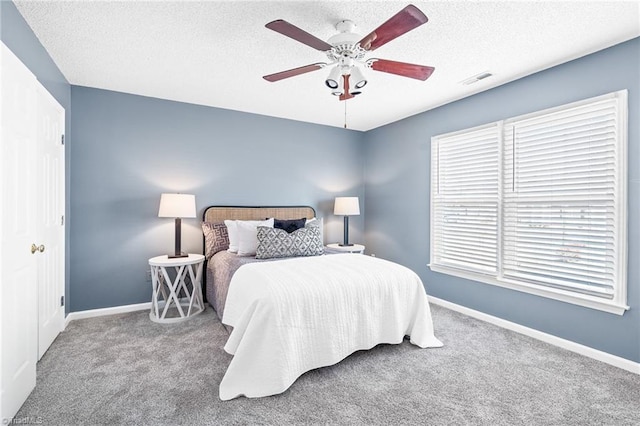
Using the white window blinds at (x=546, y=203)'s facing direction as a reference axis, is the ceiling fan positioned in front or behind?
in front

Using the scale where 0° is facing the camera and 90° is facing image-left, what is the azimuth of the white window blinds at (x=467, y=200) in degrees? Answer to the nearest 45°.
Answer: approximately 45°

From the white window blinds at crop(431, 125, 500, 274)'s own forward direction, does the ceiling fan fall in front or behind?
in front

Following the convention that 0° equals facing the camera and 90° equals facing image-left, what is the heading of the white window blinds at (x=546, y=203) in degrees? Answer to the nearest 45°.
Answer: approximately 45°

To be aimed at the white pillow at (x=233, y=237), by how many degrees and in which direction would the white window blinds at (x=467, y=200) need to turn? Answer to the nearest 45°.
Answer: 0° — it already faces it

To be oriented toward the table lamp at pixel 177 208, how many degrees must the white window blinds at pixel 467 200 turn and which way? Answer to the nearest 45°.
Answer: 0° — it already faces it

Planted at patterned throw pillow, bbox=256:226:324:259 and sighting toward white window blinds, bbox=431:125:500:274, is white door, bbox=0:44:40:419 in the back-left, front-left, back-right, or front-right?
back-right

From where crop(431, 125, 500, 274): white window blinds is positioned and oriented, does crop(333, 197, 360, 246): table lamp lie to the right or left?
on its right
